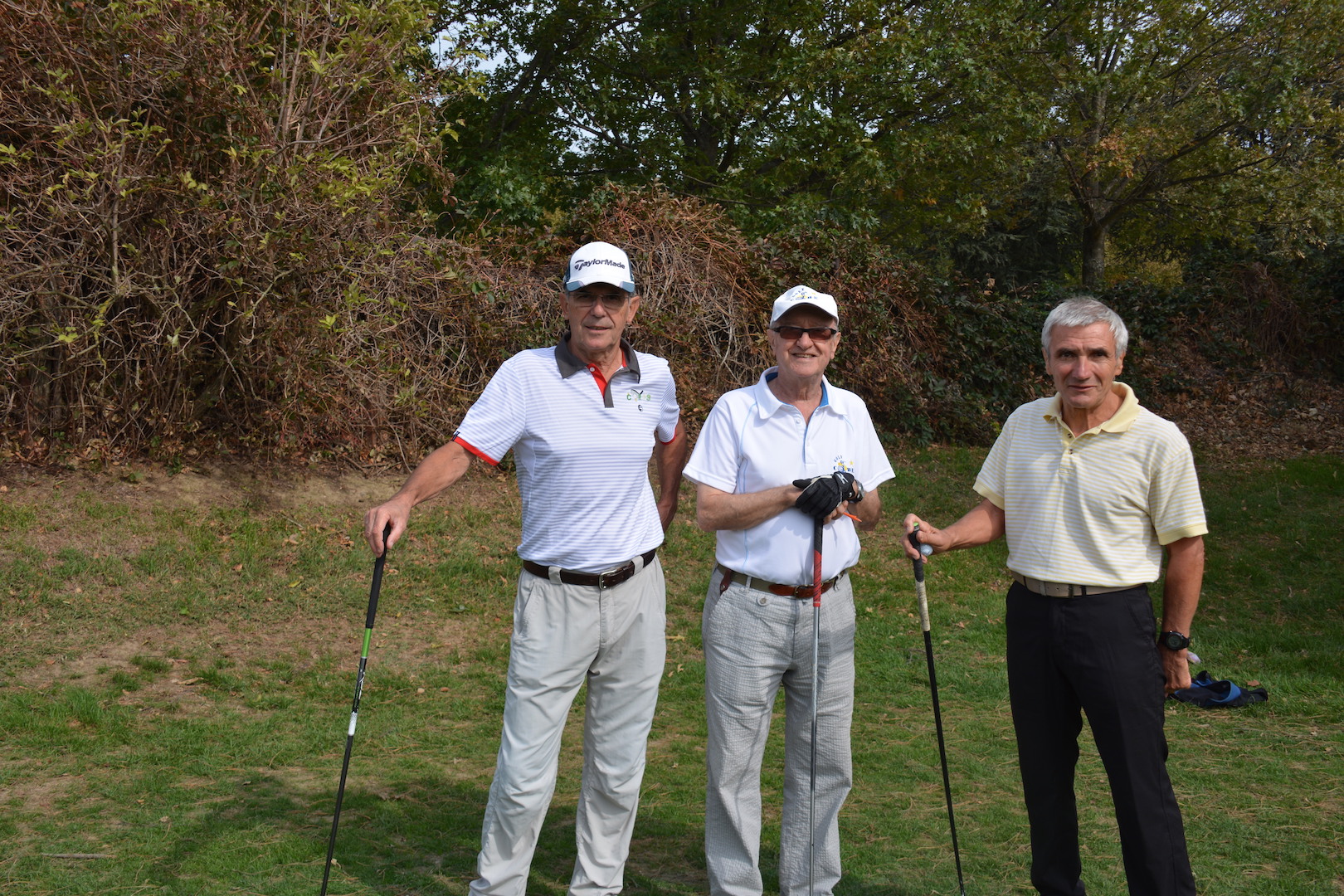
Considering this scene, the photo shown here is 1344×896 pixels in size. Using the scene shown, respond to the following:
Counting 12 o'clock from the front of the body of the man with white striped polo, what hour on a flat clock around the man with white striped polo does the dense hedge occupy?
The dense hedge is roughly at 6 o'clock from the man with white striped polo.

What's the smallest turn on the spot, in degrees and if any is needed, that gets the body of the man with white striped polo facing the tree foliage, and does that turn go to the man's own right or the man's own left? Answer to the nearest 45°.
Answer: approximately 180°

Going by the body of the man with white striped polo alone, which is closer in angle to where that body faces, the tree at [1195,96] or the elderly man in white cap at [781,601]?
the elderly man in white cap

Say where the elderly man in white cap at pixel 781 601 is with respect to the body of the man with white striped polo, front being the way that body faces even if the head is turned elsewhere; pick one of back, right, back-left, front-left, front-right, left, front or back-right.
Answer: left

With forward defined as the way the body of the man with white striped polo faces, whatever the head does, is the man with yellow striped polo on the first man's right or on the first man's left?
on the first man's left

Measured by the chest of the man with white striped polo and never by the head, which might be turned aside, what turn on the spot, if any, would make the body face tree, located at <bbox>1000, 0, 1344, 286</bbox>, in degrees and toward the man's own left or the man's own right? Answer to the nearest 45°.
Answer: approximately 135° to the man's own left

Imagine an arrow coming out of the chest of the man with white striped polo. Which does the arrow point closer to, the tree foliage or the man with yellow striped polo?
the man with yellow striped polo
